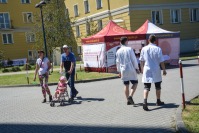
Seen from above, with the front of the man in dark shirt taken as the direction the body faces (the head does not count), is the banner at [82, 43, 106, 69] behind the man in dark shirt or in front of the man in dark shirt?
behind

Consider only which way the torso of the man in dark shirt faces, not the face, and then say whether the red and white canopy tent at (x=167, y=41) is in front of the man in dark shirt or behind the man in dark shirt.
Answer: behind

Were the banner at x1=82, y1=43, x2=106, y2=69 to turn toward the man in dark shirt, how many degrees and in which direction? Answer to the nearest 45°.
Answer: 0° — it already faces them

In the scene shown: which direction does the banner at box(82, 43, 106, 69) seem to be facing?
toward the camera

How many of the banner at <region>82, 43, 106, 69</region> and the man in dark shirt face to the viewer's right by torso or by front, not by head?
0

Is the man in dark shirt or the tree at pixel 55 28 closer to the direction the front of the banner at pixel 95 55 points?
the man in dark shirt

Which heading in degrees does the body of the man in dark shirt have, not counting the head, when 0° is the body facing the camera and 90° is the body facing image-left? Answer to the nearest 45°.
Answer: approximately 45°

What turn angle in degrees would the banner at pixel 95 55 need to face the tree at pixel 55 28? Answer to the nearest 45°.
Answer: approximately 135° to its right

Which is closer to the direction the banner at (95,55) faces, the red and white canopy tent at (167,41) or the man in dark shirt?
the man in dark shirt

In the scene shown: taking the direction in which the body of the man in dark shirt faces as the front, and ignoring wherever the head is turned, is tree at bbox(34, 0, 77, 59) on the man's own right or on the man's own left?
on the man's own right

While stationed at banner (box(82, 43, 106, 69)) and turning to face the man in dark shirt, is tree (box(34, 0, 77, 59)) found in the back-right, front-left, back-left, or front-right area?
back-right
